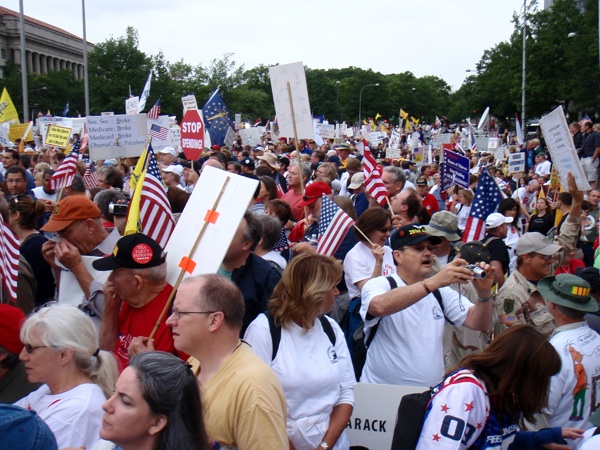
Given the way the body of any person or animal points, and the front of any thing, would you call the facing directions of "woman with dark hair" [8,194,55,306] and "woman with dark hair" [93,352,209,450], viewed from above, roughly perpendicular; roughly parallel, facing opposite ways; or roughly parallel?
roughly parallel

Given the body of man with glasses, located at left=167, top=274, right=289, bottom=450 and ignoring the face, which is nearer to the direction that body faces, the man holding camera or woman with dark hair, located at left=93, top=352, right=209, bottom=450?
the woman with dark hair

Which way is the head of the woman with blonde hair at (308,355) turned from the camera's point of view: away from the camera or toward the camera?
away from the camera

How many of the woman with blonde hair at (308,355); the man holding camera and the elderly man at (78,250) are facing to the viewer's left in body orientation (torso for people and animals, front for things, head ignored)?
1

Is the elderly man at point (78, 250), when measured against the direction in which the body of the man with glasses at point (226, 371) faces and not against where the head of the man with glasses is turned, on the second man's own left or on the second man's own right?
on the second man's own right

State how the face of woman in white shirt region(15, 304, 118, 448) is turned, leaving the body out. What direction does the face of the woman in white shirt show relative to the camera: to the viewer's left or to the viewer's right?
to the viewer's left

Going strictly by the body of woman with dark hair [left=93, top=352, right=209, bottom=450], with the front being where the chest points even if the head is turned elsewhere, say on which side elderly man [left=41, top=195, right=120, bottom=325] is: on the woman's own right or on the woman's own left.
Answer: on the woman's own right

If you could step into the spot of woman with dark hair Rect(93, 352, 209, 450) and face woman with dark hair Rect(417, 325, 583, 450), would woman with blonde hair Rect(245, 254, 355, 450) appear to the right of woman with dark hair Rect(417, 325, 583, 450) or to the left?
left

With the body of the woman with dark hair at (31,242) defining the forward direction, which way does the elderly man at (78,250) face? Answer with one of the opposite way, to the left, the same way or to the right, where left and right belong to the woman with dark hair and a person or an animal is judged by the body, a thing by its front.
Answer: the same way

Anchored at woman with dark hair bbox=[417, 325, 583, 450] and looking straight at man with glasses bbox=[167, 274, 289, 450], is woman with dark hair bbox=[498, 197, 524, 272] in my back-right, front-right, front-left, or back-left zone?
back-right

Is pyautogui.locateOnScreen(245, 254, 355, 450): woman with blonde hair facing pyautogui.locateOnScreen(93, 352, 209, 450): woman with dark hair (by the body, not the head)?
no

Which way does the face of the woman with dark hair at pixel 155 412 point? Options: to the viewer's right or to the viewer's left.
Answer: to the viewer's left
